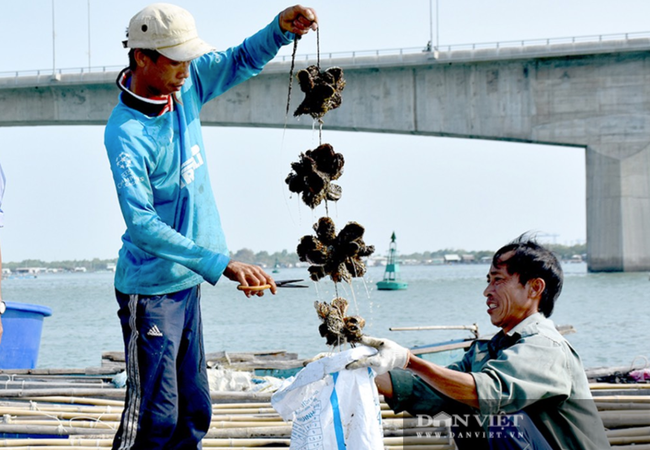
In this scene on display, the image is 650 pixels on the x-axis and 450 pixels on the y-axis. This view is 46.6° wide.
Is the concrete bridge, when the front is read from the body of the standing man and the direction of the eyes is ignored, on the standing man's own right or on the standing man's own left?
on the standing man's own left

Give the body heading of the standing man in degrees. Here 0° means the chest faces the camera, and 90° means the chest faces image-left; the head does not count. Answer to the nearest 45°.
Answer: approximately 315°

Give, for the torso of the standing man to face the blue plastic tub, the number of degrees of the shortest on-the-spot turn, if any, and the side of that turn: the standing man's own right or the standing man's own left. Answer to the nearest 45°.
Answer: approximately 135° to the standing man's own left
